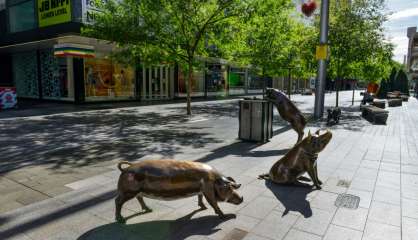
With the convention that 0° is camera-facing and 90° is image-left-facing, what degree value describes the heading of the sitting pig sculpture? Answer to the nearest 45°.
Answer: approximately 270°

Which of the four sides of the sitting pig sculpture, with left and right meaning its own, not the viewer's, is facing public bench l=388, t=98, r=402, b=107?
left

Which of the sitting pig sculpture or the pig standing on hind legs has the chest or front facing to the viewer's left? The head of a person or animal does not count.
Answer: the pig standing on hind legs

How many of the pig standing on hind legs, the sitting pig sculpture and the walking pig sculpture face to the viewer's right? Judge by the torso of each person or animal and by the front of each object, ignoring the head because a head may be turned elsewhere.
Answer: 2

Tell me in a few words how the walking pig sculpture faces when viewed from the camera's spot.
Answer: facing to the right of the viewer

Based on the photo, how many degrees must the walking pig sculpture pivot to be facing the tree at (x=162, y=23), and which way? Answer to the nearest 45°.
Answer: approximately 90° to its left

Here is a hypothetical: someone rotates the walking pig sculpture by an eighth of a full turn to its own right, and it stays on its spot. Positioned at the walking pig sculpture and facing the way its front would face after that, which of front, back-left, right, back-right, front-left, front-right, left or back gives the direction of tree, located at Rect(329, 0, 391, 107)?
left

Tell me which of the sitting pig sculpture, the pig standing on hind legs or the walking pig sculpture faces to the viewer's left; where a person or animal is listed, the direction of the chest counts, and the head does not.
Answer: the pig standing on hind legs

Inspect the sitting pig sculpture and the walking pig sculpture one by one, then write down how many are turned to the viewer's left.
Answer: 0

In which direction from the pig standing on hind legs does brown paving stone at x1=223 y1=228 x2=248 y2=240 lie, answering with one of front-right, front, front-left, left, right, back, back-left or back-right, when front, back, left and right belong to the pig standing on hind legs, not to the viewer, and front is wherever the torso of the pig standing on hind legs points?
left

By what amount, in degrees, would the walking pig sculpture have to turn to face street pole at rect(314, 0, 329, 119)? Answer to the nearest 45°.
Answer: approximately 45° to its left

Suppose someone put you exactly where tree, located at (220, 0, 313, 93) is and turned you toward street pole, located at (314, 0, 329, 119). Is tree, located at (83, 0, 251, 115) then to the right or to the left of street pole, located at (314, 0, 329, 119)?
right

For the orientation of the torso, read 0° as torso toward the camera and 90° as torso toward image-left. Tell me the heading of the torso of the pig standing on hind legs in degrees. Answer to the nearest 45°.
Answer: approximately 90°

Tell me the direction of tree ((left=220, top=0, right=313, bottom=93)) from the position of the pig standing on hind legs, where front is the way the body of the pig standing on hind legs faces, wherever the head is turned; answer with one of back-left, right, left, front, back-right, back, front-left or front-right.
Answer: right

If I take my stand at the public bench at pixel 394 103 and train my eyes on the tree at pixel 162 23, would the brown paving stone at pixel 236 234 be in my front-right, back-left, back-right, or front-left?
front-left

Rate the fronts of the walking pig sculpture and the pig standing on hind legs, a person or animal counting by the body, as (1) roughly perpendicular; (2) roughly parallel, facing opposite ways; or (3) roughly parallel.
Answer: roughly parallel, facing opposite ways

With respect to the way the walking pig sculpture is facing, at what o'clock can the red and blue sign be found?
The red and blue sign is roughly at 8 o'clock from the walking pig sculpture.
